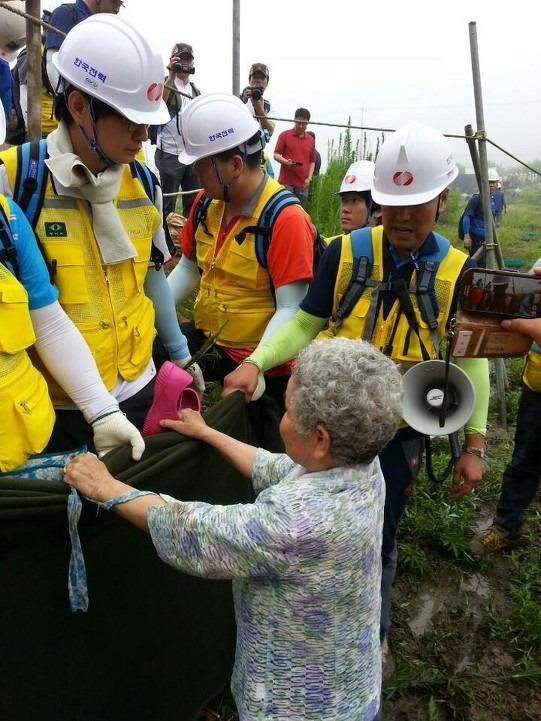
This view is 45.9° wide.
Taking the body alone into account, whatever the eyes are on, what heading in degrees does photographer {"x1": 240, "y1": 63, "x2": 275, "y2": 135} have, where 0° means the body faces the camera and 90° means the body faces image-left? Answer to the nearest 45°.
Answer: approximately 0°

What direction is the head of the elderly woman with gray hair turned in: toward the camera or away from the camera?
away from the camera

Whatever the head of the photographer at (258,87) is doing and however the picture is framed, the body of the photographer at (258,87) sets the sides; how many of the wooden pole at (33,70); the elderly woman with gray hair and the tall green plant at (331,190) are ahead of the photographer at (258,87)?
2

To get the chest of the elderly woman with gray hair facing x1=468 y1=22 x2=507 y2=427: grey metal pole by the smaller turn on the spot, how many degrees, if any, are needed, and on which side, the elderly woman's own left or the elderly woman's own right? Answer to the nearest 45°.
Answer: approximately 90° to the elderly woman's own right

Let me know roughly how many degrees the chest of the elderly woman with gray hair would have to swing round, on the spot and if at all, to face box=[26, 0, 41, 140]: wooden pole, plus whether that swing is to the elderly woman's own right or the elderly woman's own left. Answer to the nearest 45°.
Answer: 0° — they already face it

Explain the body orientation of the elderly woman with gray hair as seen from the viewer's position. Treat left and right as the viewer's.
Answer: facing away from the viewer and to the left of the viewer

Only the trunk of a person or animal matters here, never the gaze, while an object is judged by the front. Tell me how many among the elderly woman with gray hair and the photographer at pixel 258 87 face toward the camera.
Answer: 1
